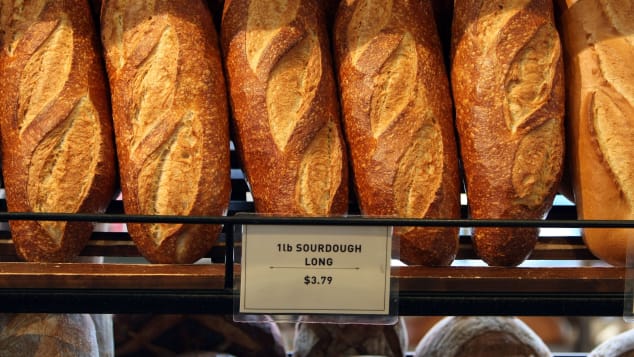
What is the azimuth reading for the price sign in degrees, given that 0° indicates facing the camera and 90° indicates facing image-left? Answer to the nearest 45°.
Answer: approximately 0°

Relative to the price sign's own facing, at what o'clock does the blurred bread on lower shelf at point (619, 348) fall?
The blurred bread on lower shelf is roughly at 8 o'clock from the price sign.

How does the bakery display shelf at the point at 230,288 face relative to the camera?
toward the camera
